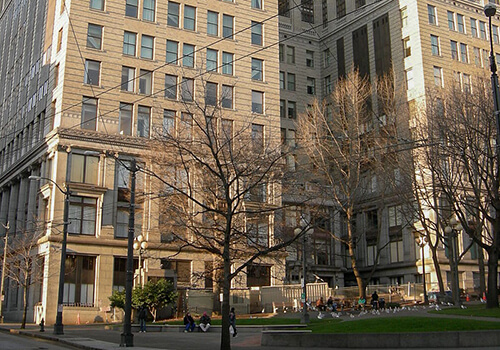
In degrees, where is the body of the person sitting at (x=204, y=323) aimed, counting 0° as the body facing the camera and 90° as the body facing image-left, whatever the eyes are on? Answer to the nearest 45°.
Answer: approximately 0°
